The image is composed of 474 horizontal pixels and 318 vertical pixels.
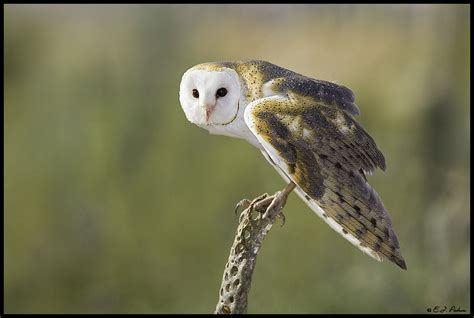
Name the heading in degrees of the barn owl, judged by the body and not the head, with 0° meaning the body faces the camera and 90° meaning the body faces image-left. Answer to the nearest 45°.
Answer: approximately 90°
